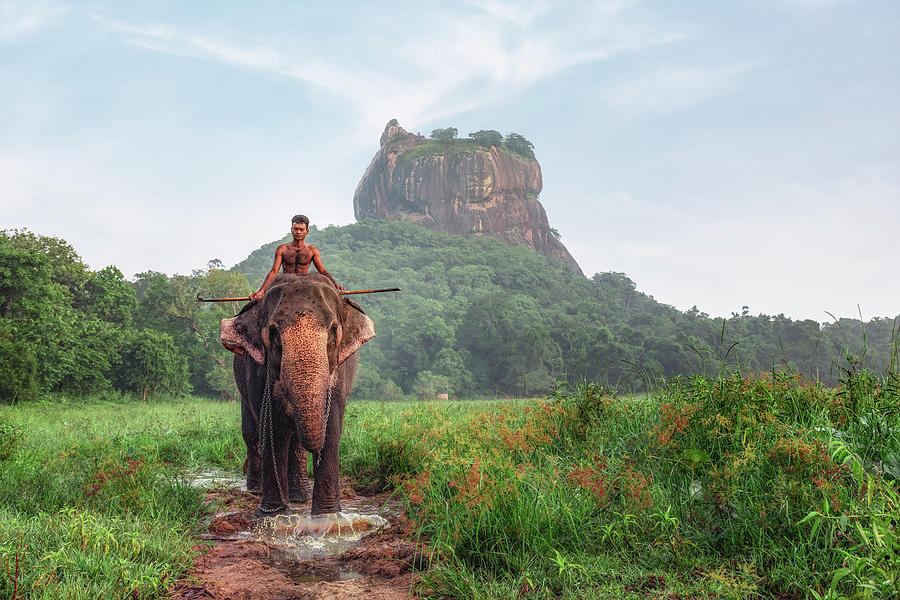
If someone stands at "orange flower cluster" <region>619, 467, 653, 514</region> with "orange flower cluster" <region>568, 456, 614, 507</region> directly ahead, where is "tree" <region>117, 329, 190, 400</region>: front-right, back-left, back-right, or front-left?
front-right

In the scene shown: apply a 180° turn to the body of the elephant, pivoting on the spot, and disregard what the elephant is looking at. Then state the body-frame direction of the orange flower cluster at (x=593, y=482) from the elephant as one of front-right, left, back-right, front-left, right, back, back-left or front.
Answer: back-right

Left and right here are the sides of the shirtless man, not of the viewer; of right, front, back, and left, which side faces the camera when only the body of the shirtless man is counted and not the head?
front

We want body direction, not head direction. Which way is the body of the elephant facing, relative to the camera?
toward the camera

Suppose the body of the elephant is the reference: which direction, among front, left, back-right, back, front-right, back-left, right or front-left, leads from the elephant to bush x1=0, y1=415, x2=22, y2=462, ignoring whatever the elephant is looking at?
back-right

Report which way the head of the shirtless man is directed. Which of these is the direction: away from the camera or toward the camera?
toward the camera

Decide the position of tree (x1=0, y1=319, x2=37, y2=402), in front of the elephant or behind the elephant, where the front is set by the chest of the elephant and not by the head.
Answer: behind

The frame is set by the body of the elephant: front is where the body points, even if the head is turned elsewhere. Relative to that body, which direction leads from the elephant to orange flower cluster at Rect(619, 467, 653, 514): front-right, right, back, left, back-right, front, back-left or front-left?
front-left

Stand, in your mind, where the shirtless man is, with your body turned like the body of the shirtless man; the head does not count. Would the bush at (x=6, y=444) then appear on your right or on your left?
on your right
